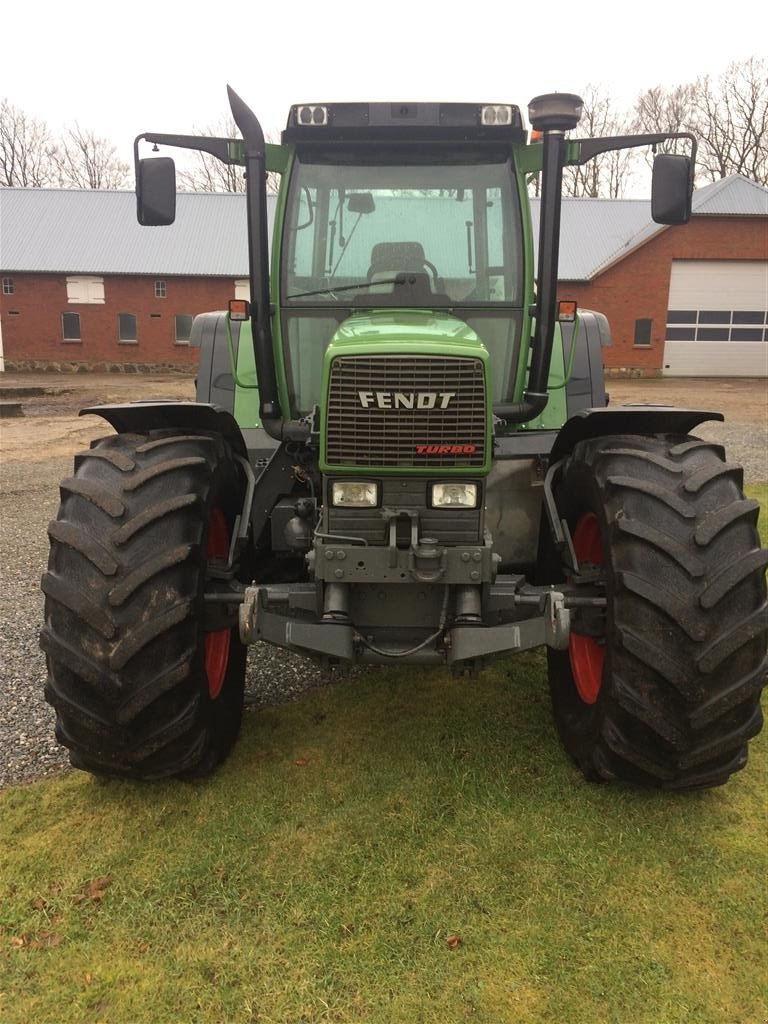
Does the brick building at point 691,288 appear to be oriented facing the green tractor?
yes

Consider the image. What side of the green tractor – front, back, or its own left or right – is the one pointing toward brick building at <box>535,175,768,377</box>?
back

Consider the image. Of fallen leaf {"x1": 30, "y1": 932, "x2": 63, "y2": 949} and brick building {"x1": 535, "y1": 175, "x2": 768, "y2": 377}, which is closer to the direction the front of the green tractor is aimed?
the fallen leaf

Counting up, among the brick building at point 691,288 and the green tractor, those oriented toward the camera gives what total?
2

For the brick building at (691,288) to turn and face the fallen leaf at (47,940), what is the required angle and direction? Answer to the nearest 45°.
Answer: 0° — it already faces it

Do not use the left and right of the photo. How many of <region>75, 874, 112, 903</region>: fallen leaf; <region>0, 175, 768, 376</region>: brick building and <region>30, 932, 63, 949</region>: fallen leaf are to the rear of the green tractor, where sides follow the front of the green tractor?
1

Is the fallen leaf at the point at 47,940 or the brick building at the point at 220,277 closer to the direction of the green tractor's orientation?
the fallen leaf

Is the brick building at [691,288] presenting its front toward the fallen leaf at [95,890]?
yes

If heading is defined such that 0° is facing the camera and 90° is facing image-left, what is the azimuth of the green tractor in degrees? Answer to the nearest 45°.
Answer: approximately 0°

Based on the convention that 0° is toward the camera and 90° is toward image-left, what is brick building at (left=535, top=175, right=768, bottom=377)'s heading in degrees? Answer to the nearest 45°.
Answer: approximately 0°
